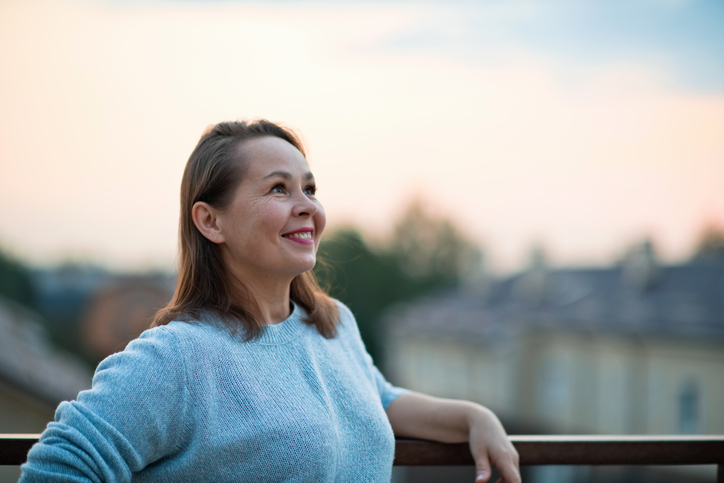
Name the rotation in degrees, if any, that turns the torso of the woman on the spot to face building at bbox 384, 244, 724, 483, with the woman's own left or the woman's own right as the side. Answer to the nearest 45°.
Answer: approximately 90° to the woman's own left

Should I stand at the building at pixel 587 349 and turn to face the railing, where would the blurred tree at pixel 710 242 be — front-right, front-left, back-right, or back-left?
back-left

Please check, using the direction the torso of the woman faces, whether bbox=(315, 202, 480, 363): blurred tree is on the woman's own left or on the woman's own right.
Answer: on the woman's own left

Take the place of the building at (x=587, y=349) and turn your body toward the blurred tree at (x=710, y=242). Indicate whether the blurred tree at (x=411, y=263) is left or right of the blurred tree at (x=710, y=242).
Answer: left

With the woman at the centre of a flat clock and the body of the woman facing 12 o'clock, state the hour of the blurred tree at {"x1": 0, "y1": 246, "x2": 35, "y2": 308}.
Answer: The blurred tree is roughly at 7 o'clock from the woman.

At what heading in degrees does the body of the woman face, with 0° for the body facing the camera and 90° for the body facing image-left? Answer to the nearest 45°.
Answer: approximately 315°

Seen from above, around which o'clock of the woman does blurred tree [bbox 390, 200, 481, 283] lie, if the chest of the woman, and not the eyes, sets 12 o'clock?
The blurred tree is roughly at 8 o'clock from the woman.
